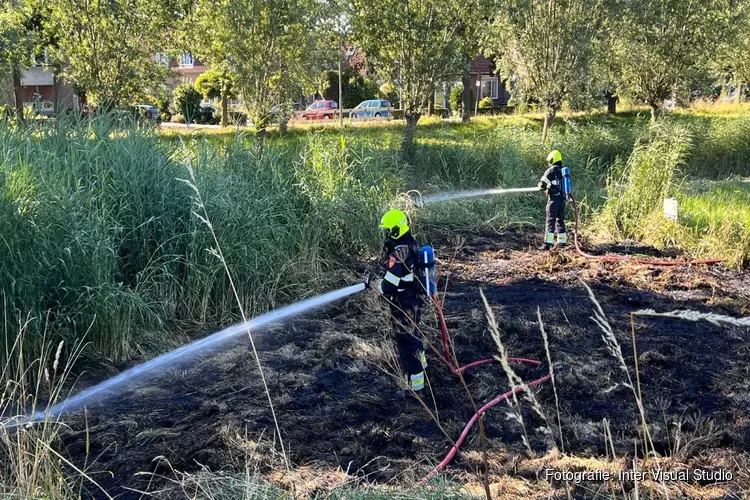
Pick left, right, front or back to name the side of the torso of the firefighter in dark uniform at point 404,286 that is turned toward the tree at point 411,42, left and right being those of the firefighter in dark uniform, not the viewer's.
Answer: right

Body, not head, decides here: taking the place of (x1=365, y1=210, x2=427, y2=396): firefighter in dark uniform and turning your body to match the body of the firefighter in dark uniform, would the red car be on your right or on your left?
on your right

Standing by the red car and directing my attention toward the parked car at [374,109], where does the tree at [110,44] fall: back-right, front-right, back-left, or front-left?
back-right

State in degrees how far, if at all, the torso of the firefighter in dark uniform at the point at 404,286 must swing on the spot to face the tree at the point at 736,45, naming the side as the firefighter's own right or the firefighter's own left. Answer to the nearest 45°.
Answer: approximately 135° to the firefighter's own right

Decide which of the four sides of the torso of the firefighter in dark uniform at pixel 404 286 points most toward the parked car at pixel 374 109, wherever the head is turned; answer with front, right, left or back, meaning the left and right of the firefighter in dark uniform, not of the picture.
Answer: right

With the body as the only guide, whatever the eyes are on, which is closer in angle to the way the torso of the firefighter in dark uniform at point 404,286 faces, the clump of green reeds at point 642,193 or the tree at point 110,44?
the tree

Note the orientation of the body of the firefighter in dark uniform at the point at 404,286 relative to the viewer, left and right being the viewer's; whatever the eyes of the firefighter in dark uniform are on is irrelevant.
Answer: facing to the left of the viewer

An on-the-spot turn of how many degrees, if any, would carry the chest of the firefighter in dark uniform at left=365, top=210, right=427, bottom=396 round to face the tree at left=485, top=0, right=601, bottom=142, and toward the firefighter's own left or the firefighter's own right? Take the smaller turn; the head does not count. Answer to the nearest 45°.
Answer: approximately 90° to the firefighter's own right

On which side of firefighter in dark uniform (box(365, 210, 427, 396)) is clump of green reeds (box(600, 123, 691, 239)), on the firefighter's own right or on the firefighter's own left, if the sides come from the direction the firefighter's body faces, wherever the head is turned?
on the firefighter's own right

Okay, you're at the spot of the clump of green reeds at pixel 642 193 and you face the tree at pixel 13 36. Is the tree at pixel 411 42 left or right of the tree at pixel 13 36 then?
right
